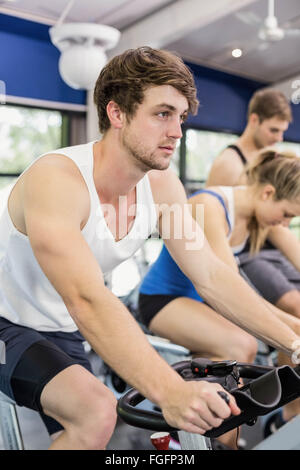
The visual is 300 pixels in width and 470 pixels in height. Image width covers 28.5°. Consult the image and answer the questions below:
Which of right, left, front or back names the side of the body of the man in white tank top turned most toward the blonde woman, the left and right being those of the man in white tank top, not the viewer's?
left

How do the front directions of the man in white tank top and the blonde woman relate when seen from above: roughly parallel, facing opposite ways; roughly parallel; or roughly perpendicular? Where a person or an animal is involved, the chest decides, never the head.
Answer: roughly parallel

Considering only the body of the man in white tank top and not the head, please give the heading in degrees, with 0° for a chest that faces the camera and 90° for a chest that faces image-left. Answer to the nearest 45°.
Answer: approximately 315°

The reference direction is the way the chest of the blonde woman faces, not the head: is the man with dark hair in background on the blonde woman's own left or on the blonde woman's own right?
on the blonde woman's own left

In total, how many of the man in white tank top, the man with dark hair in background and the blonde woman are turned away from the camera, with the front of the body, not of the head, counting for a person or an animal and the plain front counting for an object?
0

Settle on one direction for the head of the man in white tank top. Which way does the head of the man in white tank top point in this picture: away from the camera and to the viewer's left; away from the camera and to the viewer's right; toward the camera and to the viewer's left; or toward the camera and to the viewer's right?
toward the camera and to the viewer's right

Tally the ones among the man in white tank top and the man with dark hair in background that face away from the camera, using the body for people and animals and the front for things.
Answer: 0

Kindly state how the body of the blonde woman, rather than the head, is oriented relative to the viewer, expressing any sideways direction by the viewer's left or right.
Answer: facing the viewer and to the right of the viewer

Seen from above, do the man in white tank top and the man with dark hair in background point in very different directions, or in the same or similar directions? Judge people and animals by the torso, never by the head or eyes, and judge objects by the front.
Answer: same or similar directions

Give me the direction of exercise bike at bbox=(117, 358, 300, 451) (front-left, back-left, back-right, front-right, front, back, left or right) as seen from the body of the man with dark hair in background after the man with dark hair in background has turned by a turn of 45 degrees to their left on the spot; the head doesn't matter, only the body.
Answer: right
